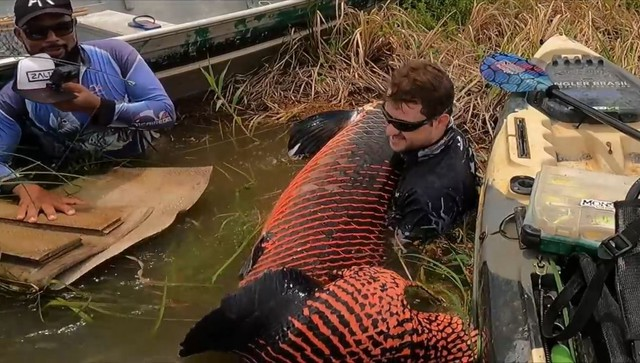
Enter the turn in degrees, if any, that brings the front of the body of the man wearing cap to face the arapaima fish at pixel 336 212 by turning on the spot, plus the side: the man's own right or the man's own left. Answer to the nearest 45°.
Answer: approximately 45° to the man's own left

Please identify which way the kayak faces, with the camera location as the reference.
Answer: facing away from the viewer

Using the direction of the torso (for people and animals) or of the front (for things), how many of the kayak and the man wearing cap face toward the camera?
1

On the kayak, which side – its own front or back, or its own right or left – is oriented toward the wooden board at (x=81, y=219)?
left

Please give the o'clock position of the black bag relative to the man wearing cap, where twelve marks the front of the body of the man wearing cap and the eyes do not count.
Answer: The black bag is roughly at 11 o'clock from the man wearing cap.

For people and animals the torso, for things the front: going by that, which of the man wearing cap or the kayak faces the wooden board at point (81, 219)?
the man wearing cap

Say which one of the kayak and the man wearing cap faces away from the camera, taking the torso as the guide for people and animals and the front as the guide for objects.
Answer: the kayak

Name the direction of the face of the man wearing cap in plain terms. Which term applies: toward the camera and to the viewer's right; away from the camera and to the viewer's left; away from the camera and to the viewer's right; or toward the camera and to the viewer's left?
toward the camera and to the viewer's right

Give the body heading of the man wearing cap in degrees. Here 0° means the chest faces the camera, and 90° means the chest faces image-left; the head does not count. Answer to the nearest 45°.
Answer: approximately 0°

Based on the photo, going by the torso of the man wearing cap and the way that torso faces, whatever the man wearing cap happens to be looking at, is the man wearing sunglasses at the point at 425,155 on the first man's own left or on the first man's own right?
on the first man's own left

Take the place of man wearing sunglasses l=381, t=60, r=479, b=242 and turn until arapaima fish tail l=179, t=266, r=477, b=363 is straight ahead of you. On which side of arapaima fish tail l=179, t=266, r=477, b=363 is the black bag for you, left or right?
left

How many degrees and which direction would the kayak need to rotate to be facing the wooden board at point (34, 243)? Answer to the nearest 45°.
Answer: approximately 90° to its left

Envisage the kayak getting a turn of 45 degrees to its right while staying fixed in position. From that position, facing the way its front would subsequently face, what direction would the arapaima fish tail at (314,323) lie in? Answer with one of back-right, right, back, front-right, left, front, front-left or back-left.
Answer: back

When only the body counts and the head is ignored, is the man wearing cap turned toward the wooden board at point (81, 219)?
yes
